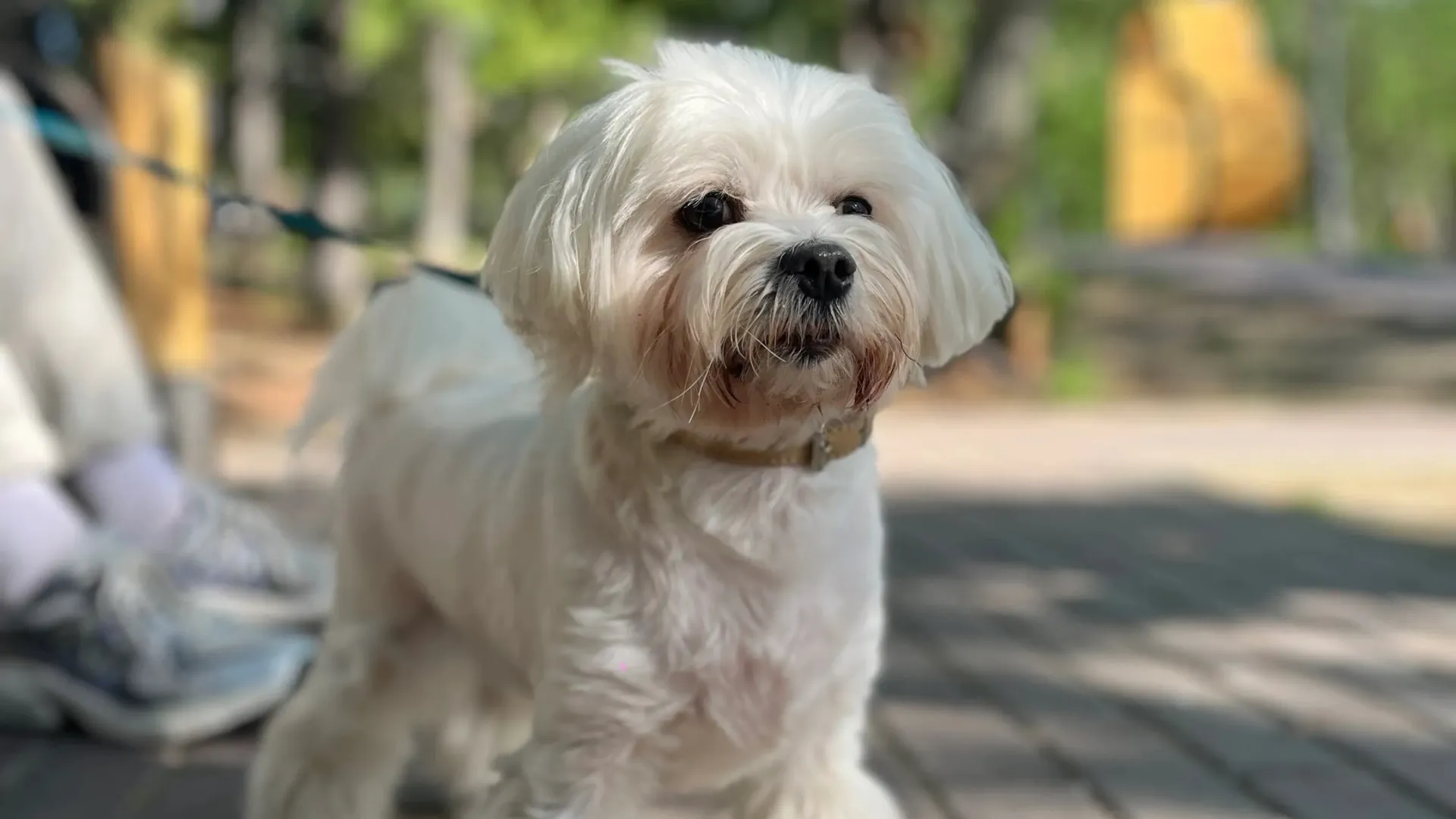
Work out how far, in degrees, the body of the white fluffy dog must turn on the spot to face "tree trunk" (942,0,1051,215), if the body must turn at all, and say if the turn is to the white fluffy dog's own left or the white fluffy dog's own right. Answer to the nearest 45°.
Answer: approximately 135° to the white fluffy dog's own left

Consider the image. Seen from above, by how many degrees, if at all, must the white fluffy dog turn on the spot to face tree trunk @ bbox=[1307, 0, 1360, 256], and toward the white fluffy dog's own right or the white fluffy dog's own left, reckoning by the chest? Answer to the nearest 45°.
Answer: approximately 90° to the white fluffy dog's own left

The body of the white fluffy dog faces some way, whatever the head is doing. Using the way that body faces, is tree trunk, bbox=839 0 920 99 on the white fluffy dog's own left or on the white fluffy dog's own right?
on the white fluffy dog's own left

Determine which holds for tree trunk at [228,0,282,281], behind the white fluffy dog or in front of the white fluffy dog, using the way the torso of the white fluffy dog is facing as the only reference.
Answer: behind

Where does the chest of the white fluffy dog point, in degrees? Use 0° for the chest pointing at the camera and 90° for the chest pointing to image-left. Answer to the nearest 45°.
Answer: approximately 315°

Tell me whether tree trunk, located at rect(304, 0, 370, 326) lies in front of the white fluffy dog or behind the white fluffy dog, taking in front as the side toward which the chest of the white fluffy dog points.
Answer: behind
